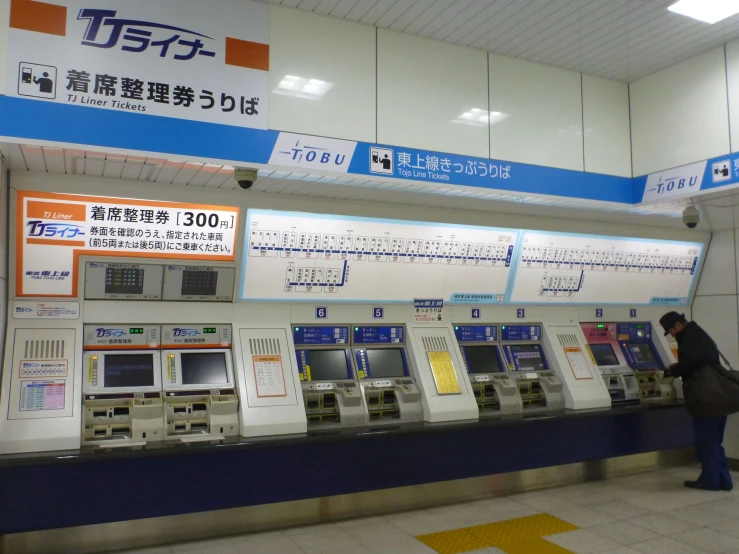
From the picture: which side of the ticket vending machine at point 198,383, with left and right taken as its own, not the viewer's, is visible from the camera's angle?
front

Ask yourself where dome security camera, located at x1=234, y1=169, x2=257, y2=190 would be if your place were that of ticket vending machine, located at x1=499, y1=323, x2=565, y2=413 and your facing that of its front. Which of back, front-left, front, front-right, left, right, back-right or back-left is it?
right

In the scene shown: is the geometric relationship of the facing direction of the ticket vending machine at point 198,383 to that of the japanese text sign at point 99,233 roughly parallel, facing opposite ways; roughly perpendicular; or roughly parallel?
roughly parallel

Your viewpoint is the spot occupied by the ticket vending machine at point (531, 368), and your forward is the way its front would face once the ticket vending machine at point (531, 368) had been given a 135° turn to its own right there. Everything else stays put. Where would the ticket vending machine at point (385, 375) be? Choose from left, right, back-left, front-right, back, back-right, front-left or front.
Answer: front-left

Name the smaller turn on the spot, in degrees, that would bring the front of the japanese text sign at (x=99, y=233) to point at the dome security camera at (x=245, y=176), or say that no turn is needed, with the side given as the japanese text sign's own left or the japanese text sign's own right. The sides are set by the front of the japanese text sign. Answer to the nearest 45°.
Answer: approximately 45° to the japanese text sign's own left

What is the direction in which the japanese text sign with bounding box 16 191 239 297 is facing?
toward the camera

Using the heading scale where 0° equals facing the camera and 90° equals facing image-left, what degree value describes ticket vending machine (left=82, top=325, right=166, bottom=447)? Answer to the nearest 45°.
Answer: approximately 0°

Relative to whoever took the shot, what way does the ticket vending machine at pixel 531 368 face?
facing the viewer and to the right of the viewer

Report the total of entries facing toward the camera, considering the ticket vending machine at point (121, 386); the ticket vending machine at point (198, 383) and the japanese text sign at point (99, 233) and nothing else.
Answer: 3

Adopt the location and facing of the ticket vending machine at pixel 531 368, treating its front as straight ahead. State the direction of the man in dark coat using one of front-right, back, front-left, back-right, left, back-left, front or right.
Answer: front-left

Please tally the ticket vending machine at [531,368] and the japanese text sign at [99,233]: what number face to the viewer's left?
0

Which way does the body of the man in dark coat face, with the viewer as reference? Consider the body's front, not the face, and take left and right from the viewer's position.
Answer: facing to the left of the viewer

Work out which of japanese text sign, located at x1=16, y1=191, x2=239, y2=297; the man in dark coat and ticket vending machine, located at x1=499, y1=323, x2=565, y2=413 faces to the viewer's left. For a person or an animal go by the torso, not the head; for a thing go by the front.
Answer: the man in dark coat
